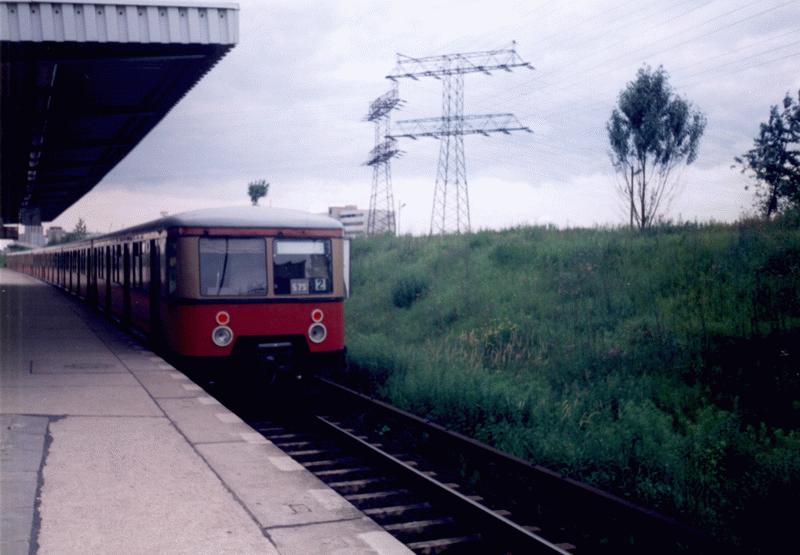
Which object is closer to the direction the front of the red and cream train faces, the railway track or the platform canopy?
the railway track

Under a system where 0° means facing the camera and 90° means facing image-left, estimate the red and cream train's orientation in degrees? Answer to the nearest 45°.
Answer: approximately 315°

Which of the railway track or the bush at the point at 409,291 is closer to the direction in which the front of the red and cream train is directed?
the railway track

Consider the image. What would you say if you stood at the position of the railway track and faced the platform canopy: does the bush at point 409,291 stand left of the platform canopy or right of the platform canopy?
right

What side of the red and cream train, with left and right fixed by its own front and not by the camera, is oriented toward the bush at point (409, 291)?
left

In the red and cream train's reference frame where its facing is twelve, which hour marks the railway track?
The railway track is roughly at 1 o'clock from the red and cream train.
